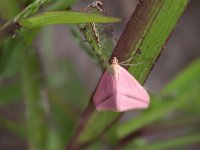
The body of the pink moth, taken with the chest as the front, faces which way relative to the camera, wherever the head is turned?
away from the camera

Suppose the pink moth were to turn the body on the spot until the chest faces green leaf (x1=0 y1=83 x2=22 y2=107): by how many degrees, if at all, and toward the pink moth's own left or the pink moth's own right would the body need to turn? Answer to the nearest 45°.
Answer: approximately 45° to the pink moth's own left
